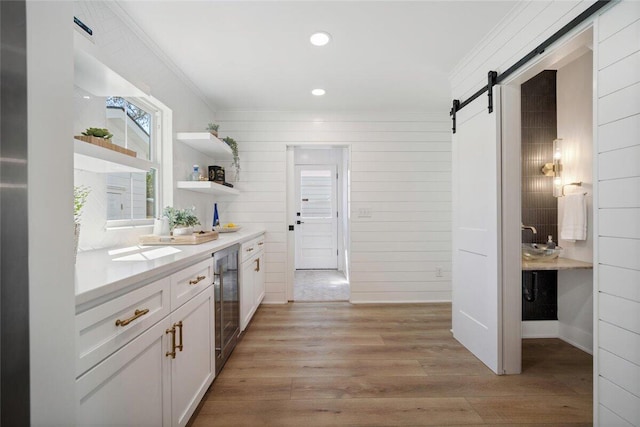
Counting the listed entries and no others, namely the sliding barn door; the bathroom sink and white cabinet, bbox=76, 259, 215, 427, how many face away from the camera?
0

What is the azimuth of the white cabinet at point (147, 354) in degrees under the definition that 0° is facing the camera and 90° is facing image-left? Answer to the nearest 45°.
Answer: approximately 315°

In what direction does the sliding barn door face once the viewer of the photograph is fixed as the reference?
facing the viewer and to the left of the viewer

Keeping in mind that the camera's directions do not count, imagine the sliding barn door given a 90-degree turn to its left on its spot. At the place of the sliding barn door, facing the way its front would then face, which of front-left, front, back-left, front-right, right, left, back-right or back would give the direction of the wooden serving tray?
right

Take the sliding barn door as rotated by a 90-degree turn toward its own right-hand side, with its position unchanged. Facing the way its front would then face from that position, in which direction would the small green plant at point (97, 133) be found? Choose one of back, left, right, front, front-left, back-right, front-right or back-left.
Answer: left

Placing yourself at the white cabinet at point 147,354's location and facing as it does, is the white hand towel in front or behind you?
in front

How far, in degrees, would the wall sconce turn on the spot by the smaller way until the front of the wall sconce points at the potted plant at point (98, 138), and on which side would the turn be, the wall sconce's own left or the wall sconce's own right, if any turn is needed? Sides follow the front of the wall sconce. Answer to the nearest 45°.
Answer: approximately 90° to the wall sconce's own right

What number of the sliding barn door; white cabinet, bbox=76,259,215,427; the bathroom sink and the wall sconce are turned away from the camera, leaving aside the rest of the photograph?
0

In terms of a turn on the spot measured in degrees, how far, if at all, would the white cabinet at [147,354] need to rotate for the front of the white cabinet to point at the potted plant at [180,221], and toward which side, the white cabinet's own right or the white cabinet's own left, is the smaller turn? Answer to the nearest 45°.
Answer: approximately 135° to the white cabinet's own left

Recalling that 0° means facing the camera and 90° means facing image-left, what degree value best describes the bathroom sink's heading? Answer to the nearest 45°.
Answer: approximately 315°

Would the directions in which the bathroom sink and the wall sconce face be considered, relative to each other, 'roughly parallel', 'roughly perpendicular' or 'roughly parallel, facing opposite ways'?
roughly parallel

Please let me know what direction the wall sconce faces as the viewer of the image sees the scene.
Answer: facing the viewer and to the right of the viewer
